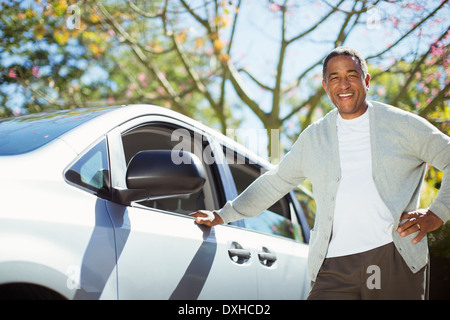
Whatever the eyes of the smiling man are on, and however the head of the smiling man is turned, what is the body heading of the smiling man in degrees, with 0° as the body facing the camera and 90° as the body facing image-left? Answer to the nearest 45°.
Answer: approximately 0°

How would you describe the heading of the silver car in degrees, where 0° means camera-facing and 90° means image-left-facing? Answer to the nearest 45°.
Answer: approximately 45°

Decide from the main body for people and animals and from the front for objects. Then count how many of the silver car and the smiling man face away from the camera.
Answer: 0

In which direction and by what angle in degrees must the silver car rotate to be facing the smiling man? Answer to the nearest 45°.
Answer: approximately 135° to its left
